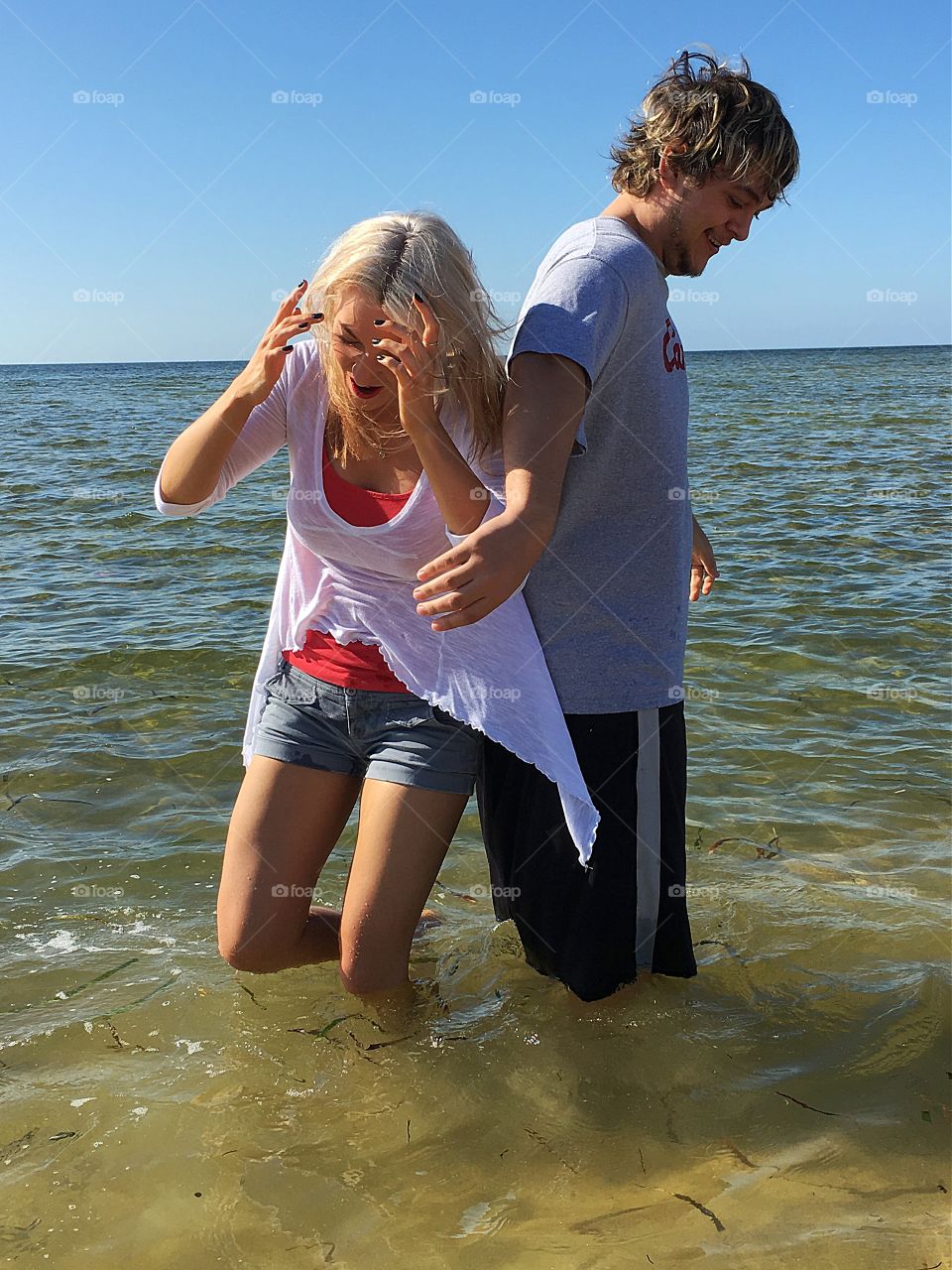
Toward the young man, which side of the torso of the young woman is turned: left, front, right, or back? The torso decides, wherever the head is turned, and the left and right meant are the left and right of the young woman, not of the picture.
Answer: left

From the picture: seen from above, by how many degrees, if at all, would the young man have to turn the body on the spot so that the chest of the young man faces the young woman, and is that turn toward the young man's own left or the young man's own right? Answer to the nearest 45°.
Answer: approximately 180°

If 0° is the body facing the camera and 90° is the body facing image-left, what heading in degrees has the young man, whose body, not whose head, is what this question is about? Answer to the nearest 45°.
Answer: approximately 270°

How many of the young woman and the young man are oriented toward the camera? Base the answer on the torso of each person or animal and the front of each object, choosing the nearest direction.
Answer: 1

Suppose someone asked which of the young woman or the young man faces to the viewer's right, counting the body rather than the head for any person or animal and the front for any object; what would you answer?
the young man

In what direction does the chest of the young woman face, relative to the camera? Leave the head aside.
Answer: toward the camera

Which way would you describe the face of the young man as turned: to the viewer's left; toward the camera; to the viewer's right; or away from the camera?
to the viewer's right

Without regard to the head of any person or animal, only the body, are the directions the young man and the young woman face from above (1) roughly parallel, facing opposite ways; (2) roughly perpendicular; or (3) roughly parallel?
roughly perpendicular
